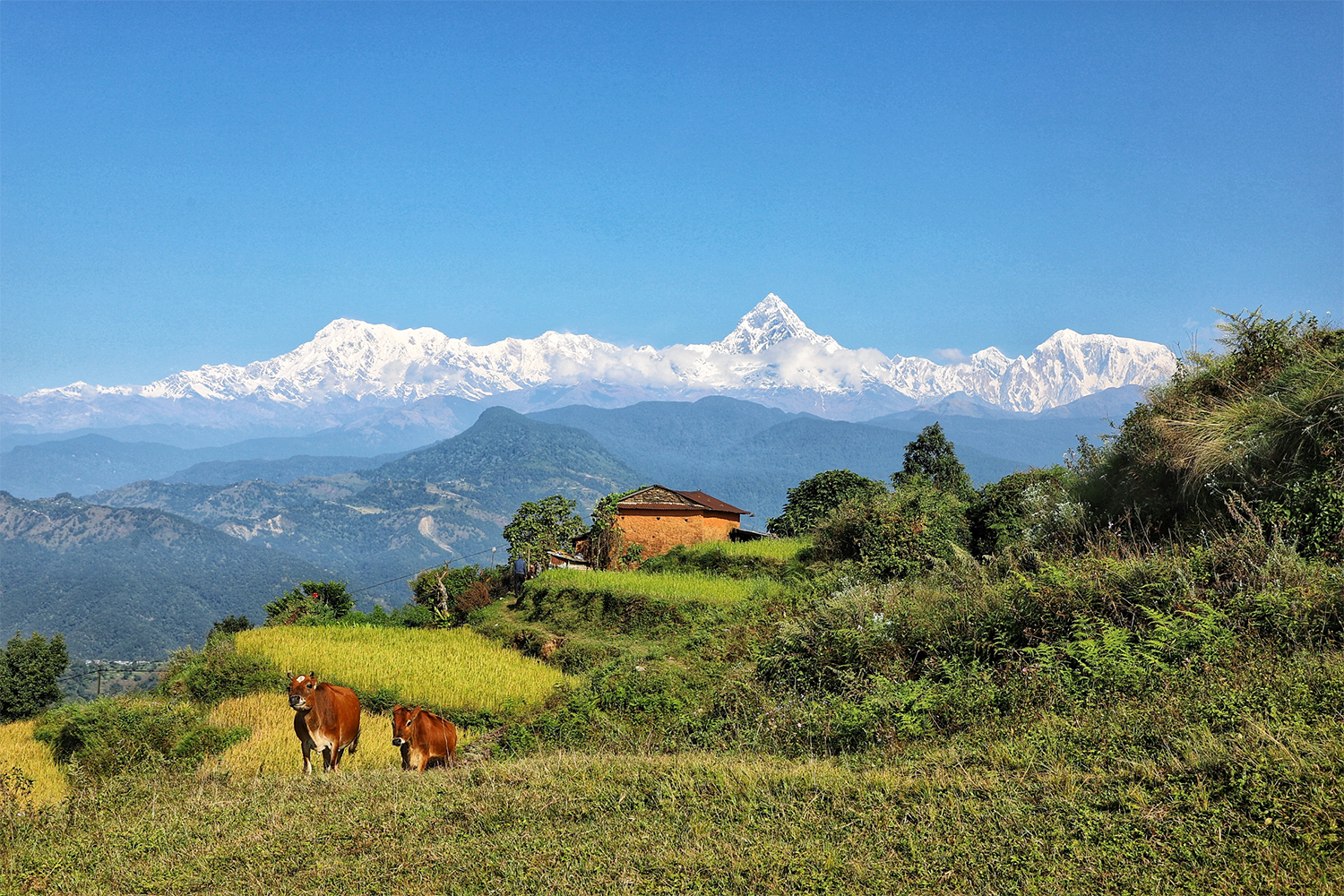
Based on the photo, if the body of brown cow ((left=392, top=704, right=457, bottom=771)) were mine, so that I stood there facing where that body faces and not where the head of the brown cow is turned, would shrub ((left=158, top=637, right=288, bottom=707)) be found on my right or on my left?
on my right

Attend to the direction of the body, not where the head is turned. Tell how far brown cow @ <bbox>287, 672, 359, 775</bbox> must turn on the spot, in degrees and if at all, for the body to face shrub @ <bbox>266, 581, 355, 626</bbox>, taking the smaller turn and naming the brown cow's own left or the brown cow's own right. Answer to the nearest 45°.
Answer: approximately 135° to the brown cow's own right

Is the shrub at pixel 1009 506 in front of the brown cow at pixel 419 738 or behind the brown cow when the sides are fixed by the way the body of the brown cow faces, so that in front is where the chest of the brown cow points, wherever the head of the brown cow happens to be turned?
behind

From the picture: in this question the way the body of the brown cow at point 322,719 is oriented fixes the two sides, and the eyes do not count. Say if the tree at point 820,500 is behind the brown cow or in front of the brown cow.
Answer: behind

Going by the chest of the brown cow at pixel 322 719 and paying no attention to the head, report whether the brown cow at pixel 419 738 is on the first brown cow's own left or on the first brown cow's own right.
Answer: on the first brown cow's own left

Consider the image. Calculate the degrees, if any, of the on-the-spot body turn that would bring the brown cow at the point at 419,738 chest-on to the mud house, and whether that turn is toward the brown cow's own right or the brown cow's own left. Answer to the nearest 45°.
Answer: approximately 135° to the brown cow's own right

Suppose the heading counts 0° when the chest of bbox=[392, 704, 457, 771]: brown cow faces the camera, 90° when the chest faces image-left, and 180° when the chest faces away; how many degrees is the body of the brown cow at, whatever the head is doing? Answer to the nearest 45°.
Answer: approximately 45°

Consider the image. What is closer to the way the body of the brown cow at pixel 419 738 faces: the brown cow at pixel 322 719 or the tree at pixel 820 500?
the brown cow

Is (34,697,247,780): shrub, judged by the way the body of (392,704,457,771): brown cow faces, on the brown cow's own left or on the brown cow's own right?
on the brown cow's own right

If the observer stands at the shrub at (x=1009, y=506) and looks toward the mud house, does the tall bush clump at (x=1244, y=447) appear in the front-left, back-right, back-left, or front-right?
back-left

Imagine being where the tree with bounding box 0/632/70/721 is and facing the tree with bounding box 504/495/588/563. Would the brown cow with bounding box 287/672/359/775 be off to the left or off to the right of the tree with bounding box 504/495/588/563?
right

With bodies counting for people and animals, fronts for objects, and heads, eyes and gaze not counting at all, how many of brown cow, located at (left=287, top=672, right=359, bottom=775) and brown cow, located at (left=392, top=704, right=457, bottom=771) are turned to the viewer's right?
0

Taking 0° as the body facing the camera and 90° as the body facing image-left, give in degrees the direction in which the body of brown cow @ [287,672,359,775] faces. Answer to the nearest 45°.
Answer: approximately 45°
